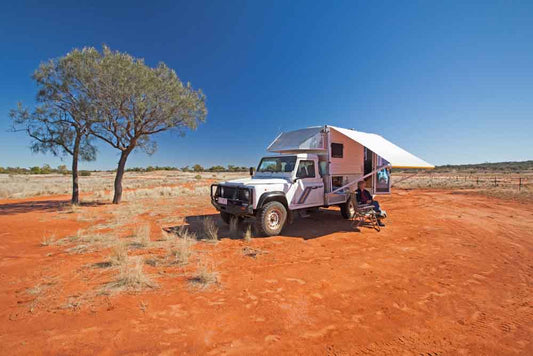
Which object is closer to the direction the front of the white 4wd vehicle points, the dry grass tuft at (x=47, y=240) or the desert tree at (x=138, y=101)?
the dry grass tuft

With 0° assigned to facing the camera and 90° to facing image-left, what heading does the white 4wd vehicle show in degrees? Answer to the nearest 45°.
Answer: approximately 45°

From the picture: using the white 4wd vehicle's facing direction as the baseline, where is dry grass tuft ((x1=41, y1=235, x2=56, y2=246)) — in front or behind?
in front
